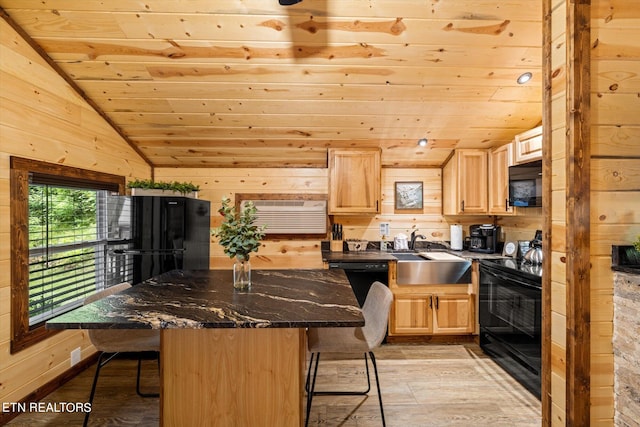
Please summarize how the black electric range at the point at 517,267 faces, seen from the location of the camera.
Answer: facing the viewer and to the left of the viewer

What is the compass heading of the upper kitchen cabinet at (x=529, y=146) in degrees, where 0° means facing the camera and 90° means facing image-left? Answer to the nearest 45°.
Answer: approximately 45°

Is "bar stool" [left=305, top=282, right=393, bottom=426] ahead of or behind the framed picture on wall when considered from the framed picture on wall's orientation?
ahead

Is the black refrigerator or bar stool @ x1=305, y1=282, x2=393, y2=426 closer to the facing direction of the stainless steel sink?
the bar stool

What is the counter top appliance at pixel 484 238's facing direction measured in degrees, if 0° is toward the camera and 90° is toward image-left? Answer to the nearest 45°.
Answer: approximately 45°

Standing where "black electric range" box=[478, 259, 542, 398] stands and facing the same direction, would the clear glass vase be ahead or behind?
ahead

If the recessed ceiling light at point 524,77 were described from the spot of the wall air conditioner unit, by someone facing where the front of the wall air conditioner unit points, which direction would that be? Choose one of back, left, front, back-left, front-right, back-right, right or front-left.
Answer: front-left

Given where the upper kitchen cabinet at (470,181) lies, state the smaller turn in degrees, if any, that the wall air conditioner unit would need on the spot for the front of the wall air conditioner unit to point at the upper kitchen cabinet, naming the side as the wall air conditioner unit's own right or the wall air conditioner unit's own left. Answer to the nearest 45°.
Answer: approximately 90° to the wall air conditioner unit's own left

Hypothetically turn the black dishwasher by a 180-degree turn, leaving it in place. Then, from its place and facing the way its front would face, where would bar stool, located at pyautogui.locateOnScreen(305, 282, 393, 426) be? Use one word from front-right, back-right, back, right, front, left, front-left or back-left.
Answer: back
